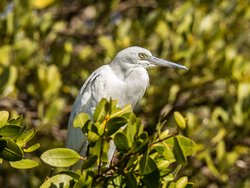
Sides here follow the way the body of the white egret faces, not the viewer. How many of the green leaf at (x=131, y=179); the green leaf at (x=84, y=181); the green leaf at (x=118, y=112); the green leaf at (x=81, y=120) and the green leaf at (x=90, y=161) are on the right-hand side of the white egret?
5

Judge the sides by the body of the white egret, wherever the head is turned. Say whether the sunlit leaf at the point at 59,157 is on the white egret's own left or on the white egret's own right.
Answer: on the white egret's own right

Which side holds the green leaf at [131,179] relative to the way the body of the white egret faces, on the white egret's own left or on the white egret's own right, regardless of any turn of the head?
on the white egret's own right

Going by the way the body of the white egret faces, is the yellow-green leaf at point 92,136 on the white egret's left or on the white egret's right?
on the white egret's right

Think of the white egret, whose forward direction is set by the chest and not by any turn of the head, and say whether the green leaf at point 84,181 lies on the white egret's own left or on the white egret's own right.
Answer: on the white egret's own right

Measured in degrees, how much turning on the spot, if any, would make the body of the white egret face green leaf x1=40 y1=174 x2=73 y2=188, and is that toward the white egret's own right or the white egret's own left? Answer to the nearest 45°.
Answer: approximately 90° to the white egret's own right

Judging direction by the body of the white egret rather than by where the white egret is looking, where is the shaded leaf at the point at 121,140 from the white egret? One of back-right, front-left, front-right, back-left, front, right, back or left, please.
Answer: right

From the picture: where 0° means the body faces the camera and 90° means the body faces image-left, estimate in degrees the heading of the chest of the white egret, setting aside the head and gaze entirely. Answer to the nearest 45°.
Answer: approximately 270°

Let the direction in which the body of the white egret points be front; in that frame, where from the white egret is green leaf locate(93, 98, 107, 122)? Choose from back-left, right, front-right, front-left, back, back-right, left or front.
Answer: right

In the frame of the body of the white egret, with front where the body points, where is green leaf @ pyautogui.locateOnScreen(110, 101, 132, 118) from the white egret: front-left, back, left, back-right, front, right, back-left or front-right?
right
